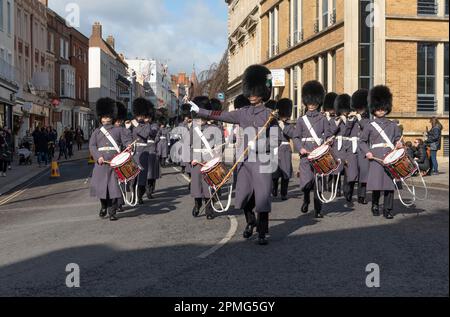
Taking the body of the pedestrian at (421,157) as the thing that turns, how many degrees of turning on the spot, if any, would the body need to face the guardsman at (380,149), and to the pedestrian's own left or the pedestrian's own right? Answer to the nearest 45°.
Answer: approximately 90° to the pedestrian's own left

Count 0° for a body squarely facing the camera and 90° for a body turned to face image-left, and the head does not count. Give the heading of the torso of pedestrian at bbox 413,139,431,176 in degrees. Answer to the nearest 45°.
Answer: approximately 90°

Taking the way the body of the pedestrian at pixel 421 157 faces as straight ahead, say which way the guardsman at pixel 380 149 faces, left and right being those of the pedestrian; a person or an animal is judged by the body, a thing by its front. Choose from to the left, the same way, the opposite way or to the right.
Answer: to the left

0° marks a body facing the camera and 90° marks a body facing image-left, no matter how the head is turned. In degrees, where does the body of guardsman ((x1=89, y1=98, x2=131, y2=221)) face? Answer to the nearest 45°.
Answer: approximately 0°

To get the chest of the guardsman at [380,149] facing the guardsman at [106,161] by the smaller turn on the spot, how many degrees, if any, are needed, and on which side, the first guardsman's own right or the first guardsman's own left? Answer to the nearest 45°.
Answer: approximately 90° to the first guardsman's own right

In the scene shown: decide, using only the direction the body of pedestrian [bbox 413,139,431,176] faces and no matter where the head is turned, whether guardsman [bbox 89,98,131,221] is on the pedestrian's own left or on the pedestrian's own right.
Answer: on the pedestrian's own left
